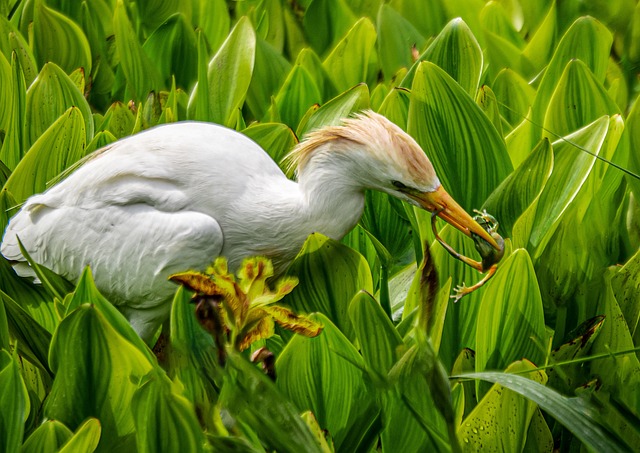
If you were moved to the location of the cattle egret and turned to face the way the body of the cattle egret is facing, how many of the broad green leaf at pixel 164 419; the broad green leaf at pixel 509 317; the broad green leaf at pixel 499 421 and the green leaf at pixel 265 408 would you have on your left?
0

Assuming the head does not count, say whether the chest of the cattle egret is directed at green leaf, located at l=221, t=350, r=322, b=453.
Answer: no

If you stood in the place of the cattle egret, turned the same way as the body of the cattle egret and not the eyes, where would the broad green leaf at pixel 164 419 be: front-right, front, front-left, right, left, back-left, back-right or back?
right

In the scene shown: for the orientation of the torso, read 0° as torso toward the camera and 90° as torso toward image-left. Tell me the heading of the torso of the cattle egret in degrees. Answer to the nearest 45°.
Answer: approximately 270°

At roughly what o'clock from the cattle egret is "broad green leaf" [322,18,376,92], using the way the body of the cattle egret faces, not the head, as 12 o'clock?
The broad green leaf is roughly at 10 o'clock from the cattle egret.

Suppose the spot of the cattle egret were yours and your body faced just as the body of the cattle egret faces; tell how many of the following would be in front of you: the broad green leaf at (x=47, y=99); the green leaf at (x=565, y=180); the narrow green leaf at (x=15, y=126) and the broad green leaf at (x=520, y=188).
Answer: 2

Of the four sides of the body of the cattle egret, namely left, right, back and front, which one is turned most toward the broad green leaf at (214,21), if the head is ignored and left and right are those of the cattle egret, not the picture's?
left

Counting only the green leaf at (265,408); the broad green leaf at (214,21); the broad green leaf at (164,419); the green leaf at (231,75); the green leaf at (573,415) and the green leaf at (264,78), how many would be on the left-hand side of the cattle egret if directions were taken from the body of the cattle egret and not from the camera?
3

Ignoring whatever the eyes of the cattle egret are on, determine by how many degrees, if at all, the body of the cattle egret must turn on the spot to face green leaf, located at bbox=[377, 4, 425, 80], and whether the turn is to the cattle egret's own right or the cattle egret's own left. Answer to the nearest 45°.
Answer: approximately 45° to the cattle egret's own left

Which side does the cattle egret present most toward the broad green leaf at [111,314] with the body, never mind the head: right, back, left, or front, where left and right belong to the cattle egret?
right

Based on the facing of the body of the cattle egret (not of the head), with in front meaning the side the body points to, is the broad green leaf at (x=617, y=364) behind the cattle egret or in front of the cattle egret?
in front

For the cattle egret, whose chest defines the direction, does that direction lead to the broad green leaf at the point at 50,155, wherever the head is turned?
no

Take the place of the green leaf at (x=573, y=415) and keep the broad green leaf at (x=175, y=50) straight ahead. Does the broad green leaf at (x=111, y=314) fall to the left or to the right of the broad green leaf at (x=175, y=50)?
left

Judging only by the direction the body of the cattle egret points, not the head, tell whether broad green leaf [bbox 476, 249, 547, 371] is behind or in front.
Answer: in front

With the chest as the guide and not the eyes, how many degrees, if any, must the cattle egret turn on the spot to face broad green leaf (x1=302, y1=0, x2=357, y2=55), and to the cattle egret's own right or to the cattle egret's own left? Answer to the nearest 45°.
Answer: approximately 90° to the cattle egret's own left

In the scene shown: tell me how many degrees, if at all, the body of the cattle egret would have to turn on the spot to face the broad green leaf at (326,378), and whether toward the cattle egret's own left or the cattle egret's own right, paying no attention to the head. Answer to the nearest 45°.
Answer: approximately 45° to the cattle egret's own right

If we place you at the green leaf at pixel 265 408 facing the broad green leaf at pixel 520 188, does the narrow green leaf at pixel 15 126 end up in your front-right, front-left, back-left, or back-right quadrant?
front-left

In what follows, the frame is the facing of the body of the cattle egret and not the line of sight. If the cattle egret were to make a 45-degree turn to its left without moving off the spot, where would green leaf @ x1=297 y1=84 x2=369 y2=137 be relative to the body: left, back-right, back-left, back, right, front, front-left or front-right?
front
